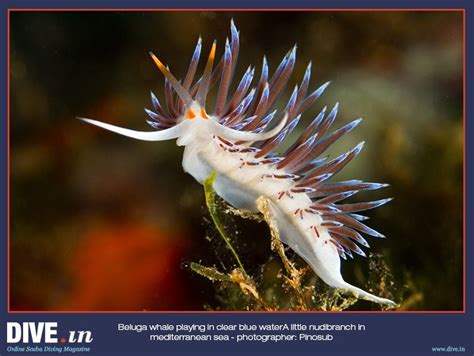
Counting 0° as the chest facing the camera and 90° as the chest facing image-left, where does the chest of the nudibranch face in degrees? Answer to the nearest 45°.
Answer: approximately 45°
